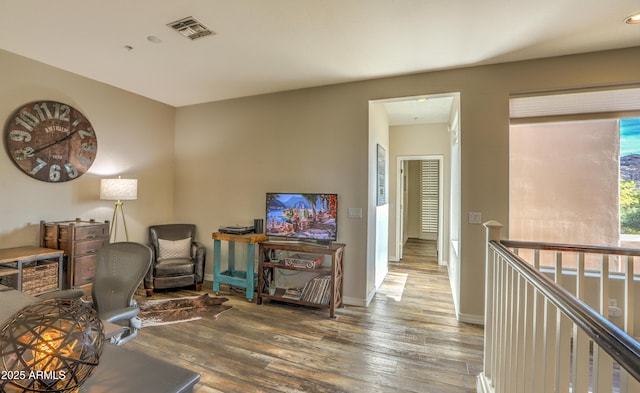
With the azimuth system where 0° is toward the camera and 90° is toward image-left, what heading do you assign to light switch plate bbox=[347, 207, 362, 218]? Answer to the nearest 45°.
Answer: approximately 0°

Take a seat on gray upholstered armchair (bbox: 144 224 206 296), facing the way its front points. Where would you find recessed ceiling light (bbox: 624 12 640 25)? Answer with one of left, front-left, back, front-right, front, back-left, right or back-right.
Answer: front-left

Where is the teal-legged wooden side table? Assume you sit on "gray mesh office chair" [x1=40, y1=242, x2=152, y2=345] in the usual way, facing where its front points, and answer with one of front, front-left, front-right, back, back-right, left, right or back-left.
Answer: back

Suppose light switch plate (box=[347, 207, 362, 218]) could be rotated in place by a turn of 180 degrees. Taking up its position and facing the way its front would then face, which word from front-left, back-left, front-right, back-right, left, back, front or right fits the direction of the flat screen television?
left

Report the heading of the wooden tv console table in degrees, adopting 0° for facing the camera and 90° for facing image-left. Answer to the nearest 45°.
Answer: approximately 45°

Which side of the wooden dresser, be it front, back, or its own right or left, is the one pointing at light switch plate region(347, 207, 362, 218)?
front

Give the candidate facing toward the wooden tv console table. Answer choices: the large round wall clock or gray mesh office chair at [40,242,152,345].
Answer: the large round wall clock

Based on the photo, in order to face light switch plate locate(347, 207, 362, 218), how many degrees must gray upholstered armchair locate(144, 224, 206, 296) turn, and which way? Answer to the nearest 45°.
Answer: approximately 45° to its left

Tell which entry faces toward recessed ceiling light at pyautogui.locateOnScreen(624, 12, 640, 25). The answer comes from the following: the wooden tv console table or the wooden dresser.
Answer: the wooden dresser

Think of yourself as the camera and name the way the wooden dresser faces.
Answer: facing the viewer and to the right of the viewer

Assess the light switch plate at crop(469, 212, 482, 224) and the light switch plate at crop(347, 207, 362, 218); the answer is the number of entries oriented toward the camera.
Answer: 2

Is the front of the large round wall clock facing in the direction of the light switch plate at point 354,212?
yes

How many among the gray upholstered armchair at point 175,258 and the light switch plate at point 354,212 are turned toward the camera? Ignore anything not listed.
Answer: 2

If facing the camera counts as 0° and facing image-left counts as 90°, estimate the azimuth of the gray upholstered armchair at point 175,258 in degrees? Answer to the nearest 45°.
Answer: approximately 0°

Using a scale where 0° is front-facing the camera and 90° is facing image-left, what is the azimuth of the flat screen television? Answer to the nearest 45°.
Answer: approximately 45°
